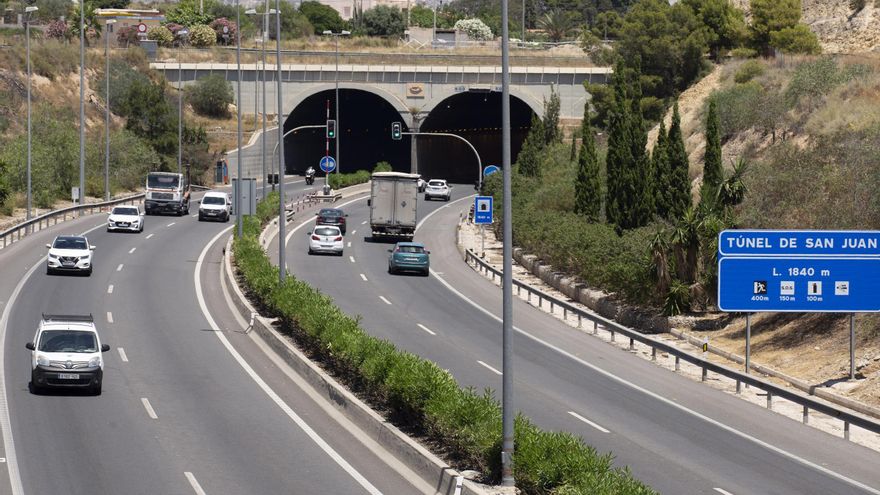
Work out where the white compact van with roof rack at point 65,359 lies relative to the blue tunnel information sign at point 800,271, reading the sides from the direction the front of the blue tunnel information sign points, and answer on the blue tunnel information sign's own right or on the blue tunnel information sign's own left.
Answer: on the blue tunnel information sign's own right

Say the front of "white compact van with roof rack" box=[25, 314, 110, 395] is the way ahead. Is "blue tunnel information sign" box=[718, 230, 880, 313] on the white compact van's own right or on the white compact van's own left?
on the white compact van's own left

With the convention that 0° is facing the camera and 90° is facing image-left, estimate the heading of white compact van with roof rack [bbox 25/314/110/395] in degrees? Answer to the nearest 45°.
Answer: approximately 0°

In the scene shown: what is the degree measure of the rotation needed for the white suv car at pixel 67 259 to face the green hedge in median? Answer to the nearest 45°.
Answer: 0° — it already faces it

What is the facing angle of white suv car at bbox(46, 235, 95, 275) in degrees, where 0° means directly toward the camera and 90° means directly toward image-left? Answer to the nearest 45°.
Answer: approximately 0°

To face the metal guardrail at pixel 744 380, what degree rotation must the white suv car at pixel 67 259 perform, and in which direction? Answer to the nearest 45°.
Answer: approximately 45° to its left

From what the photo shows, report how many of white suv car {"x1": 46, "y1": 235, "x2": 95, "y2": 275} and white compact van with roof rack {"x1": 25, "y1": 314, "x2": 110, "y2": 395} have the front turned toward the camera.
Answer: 2

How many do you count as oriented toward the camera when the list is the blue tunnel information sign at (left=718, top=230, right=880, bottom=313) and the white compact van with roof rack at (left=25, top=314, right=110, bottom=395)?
2

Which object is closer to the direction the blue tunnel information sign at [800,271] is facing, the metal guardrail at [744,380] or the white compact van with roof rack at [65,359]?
the metal guardrail

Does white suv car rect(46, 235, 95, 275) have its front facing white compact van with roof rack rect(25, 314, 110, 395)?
yes

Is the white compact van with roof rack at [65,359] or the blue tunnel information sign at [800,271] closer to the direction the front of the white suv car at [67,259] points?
the white compact van with roof rack

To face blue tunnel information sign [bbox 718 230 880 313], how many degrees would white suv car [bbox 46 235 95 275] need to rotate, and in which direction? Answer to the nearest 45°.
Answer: approximately 45° to its left
